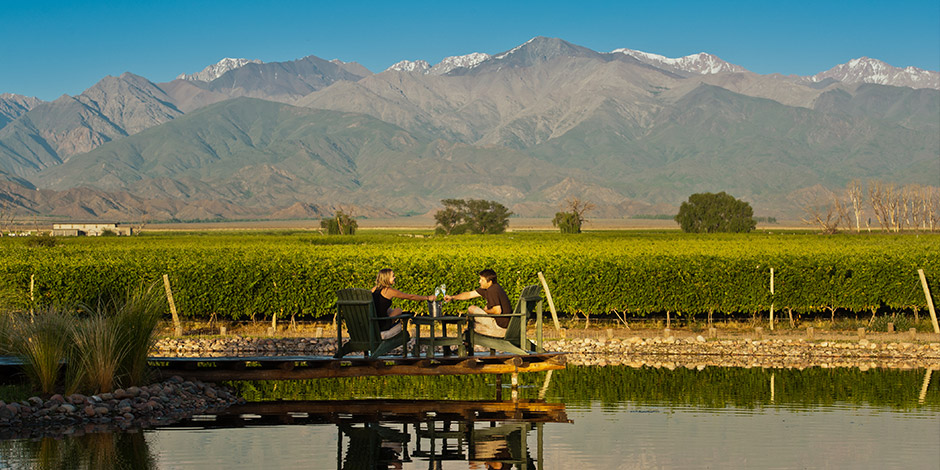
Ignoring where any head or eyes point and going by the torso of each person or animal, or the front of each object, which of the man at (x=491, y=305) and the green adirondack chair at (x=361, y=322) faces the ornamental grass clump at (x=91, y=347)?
the man

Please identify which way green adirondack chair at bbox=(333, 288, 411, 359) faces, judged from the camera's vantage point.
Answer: facing away from the viewer and to the right of the viewer

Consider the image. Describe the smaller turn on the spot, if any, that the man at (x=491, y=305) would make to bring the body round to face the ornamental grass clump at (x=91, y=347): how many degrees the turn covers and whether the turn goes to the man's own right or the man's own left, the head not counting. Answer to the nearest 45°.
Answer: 0° — they already face it

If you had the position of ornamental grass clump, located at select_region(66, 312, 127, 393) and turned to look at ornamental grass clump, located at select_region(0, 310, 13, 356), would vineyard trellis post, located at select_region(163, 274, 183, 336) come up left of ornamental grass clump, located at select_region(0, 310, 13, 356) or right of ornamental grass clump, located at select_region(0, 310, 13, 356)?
right

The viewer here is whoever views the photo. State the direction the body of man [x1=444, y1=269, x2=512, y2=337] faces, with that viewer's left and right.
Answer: facing to the left of the viewer

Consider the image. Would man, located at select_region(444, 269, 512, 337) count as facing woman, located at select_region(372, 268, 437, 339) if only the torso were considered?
yes

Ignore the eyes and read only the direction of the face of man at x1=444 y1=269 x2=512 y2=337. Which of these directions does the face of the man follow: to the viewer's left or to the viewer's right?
to the viewer's left

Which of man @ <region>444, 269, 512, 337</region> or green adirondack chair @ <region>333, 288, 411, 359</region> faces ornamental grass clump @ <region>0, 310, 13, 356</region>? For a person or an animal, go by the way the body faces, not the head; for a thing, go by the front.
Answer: the man

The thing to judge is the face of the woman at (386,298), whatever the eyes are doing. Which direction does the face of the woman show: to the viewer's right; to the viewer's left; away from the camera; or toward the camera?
to the viewer's right

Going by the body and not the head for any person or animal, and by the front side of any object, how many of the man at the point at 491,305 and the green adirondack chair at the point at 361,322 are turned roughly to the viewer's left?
1

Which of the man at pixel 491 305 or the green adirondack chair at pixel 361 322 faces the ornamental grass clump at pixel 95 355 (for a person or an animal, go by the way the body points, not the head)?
the man

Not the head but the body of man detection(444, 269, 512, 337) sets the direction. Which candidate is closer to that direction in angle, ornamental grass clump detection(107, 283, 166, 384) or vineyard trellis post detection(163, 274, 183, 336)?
the ornamental grass clump
